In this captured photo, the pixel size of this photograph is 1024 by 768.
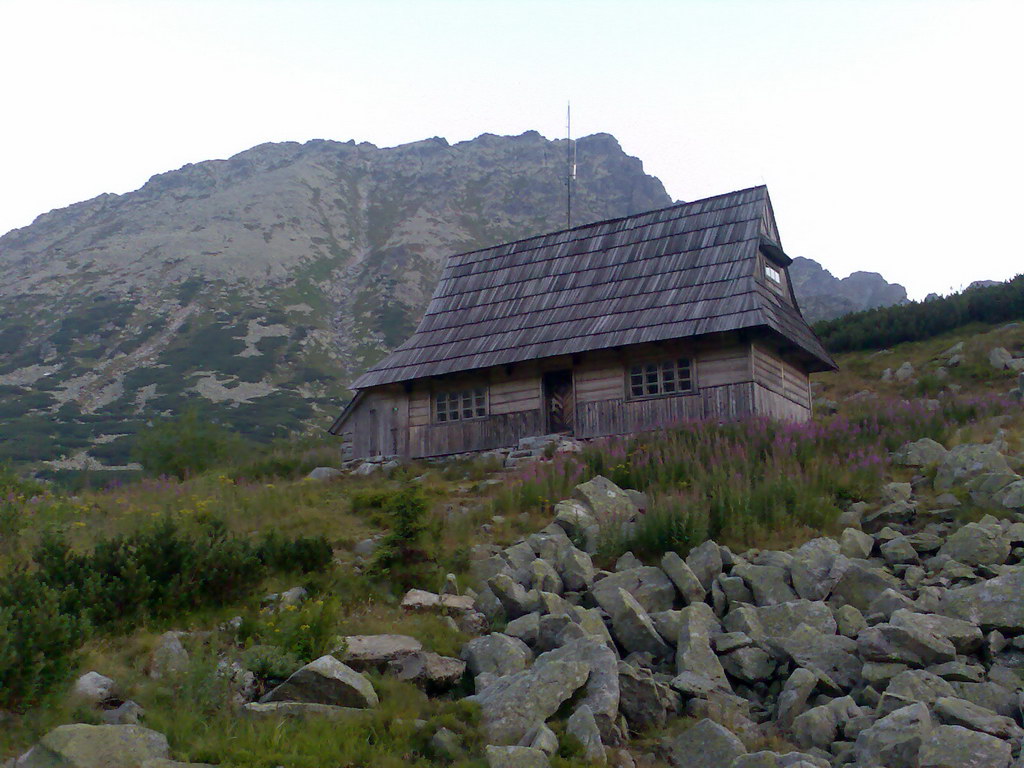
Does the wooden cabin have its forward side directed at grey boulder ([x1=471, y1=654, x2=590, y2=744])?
yes

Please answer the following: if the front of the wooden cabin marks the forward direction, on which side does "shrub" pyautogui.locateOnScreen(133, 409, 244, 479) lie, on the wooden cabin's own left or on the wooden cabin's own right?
on the wooden cabin's own right

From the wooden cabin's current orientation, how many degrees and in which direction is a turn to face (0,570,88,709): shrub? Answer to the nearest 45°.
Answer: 0° — it already faces it

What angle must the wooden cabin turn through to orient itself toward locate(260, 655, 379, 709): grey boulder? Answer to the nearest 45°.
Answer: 0° — it already faces it

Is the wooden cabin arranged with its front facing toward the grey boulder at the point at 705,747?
yes

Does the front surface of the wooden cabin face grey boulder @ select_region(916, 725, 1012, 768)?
yes

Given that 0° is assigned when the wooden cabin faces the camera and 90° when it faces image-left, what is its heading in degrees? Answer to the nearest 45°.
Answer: approximately 0°

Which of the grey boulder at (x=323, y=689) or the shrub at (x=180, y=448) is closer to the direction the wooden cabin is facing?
the grey boulder
